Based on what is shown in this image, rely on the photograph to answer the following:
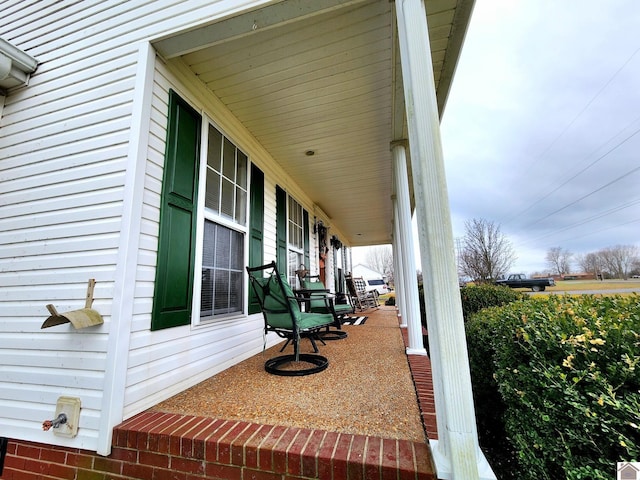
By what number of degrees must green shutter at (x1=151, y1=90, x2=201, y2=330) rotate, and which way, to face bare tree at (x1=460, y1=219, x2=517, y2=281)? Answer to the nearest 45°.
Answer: approximately 45° to its left

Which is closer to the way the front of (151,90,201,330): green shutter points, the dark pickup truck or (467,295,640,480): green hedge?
the green hedge

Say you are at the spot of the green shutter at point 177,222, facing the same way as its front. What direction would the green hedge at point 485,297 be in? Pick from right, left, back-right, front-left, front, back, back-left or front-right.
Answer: front-left

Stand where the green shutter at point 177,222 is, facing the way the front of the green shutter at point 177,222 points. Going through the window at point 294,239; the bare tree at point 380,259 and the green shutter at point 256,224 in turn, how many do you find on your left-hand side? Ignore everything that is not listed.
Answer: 3

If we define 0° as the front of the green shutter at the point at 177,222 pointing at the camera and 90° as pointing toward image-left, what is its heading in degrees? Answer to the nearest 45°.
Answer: approximately 315°

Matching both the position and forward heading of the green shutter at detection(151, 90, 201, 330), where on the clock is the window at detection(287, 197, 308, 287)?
The window is roughly at 9 o'clock from the green shutter.

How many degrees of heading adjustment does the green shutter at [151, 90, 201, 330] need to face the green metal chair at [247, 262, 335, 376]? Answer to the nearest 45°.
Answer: approximately 45° to its left

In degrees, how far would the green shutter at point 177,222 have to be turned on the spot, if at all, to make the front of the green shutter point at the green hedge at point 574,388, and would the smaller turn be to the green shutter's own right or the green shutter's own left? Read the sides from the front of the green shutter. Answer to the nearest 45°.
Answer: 0° — it already faces it
